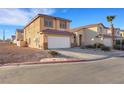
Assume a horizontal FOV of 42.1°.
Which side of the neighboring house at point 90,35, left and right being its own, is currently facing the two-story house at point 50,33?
right

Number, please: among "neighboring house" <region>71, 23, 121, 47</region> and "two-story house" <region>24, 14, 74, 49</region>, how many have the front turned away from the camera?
0

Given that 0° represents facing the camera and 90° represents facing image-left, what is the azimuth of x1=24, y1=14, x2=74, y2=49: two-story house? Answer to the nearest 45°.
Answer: approximately 315°

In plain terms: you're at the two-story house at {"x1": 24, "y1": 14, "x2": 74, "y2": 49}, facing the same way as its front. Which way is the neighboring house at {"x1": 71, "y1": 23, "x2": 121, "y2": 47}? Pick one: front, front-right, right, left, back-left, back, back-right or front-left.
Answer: left
